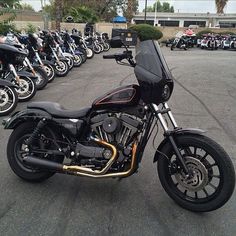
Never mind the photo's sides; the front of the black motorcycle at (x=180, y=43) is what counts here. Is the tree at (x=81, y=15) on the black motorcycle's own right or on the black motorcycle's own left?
on the black motorcycle's own right

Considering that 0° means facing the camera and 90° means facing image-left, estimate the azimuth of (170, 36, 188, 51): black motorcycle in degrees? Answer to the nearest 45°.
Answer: approximately 45°

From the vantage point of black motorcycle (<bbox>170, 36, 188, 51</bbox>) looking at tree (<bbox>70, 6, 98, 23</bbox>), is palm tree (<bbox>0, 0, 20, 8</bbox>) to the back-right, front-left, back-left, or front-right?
front-left

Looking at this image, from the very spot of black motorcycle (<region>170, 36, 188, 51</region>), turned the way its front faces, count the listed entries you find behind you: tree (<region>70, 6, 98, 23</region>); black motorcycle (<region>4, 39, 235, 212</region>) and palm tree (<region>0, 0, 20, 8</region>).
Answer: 0

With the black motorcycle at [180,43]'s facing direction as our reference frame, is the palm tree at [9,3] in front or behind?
in front

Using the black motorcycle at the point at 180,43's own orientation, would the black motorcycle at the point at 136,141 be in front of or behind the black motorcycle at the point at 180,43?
in front
